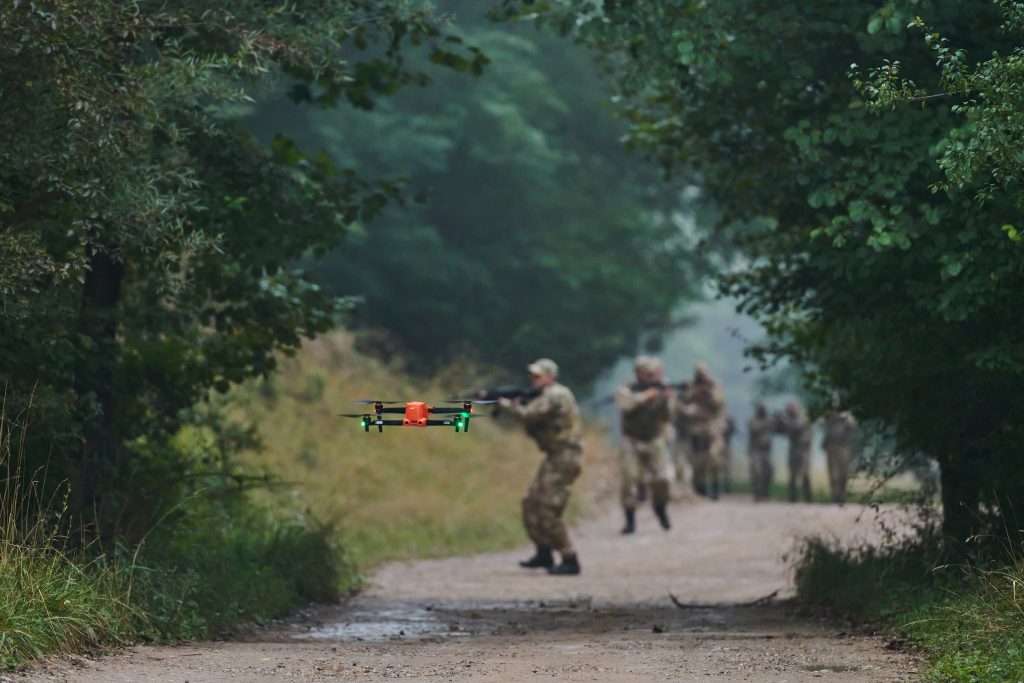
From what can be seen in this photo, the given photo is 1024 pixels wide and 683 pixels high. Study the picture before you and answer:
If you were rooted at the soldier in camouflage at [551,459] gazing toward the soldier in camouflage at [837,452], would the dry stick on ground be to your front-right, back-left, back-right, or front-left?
back-right

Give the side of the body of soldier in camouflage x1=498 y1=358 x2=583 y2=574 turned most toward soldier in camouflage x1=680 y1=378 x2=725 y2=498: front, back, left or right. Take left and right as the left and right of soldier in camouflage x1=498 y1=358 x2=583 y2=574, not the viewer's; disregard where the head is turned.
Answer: right

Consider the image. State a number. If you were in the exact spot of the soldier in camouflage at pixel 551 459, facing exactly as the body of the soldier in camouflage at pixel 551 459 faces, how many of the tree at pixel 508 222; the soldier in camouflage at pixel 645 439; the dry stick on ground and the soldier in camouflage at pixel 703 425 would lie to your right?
3

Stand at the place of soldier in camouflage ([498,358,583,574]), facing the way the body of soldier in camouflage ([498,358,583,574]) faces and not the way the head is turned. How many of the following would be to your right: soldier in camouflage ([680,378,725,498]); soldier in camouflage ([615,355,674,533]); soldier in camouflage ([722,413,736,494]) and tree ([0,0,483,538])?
3

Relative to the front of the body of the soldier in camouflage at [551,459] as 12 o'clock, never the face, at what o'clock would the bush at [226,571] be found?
The bush is roughly at 10 o'clock from the soldier in camouflage.

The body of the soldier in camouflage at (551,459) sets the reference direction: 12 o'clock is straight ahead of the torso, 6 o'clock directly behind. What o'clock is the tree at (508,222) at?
The tree is roughly at 3 o'clock from the soldier in camouflage.

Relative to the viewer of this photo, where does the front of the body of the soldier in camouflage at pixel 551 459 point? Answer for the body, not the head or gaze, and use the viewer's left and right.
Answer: facing to the left of the viewer

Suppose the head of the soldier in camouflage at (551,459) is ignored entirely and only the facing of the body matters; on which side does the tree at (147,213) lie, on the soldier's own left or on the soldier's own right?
on the soldier's own left

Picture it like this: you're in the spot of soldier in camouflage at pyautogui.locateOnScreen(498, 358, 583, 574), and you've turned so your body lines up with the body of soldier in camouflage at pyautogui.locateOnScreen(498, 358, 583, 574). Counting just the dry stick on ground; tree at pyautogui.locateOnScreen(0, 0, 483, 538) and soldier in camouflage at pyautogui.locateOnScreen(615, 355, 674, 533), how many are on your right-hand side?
1

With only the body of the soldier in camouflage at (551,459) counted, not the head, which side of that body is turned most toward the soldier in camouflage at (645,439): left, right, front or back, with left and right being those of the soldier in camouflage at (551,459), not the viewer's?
right

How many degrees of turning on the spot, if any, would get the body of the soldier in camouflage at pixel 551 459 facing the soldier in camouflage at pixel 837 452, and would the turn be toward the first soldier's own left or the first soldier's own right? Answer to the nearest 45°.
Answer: approximately 135° to the first soldier's own right

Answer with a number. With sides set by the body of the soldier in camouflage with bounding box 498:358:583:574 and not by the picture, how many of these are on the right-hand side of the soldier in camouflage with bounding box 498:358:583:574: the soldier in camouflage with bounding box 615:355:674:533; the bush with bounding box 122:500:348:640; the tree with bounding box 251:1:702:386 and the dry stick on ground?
2
